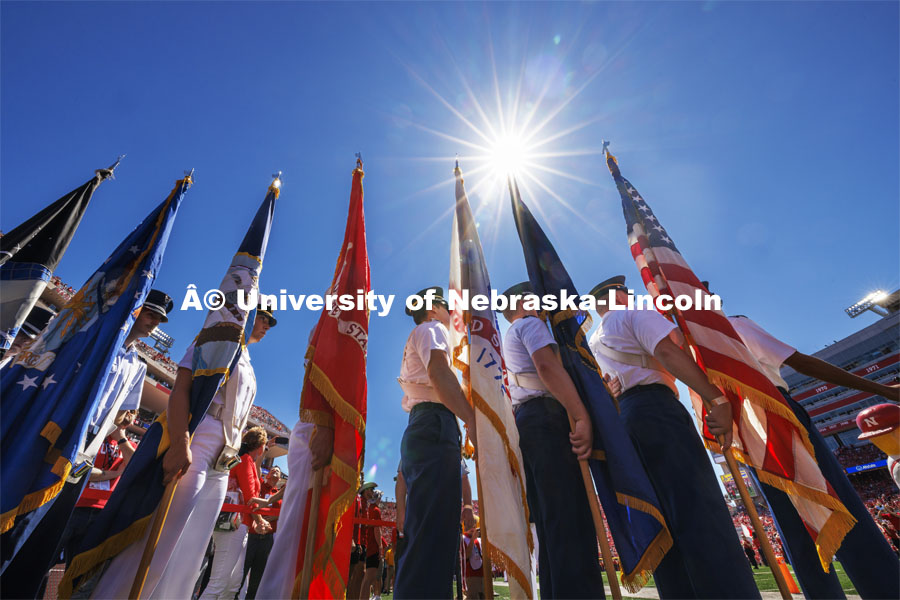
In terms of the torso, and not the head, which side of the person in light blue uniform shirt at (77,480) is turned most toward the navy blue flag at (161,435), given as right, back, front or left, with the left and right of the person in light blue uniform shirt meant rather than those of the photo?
front

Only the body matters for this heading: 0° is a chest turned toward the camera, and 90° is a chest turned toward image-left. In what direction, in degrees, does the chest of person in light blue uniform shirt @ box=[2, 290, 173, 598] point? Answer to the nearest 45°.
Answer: approximately 315°

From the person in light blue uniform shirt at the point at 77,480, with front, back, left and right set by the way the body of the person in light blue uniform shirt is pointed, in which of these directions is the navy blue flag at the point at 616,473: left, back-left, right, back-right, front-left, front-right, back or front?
front

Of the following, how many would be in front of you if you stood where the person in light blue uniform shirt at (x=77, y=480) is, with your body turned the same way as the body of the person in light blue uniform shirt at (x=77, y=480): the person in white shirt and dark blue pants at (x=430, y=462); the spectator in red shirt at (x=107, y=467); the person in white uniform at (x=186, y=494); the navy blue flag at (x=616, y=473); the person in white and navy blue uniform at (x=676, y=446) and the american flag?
5

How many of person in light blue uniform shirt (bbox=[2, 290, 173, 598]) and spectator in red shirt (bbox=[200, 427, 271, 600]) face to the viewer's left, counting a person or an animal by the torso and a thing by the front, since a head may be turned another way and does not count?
0

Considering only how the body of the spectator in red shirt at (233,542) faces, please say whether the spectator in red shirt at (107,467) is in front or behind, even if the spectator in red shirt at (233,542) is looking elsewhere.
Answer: behind

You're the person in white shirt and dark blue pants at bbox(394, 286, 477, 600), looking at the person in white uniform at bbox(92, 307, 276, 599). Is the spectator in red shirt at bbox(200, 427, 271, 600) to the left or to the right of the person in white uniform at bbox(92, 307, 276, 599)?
right

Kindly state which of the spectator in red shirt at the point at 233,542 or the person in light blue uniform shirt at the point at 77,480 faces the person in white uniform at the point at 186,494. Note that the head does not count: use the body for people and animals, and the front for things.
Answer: the person in light blue uniform shirt at the point at 77,480

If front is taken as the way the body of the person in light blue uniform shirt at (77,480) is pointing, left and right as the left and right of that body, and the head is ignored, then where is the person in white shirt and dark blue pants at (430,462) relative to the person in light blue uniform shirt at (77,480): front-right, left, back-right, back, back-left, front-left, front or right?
front
